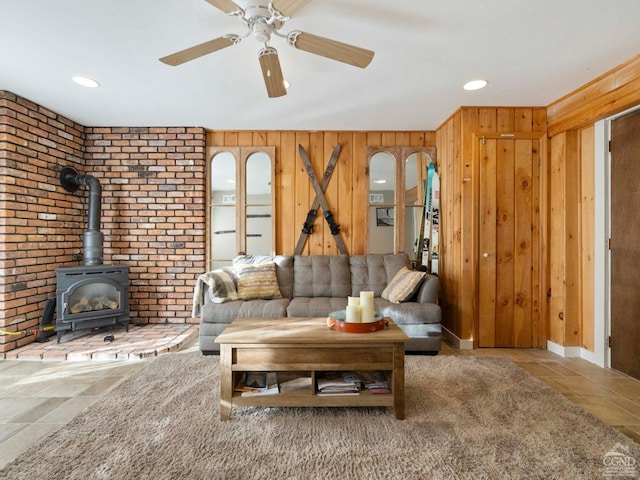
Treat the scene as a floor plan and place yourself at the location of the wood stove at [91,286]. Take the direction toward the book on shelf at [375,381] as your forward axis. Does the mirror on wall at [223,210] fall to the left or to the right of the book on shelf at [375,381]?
left

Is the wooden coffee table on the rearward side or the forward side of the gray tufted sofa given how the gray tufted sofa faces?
on the forward side

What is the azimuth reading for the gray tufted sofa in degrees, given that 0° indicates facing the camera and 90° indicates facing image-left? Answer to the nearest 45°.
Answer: approximately 0°

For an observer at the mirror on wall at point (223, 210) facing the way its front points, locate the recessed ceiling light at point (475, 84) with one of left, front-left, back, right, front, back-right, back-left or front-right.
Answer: front-left

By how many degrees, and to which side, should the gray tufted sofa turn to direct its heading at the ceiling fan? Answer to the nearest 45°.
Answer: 0° — it already faces it

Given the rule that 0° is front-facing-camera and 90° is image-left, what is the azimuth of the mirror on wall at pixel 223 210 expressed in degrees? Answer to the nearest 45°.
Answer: approximately 0°

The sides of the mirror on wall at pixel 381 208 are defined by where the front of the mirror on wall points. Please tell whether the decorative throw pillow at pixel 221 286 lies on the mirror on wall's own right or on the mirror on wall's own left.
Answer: on the mirror on wall's own right
